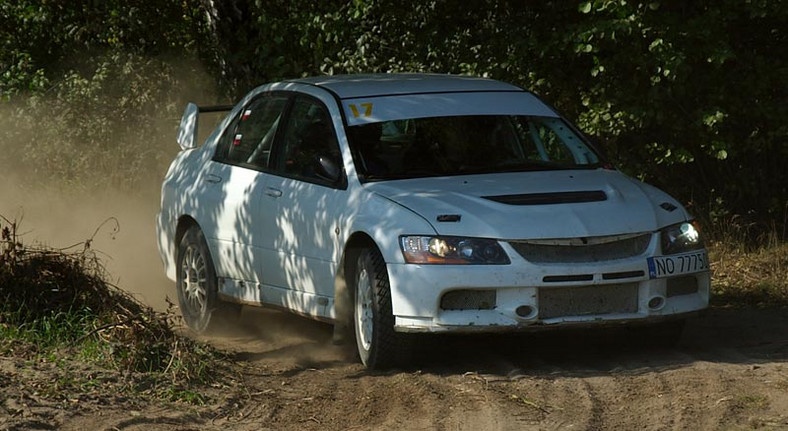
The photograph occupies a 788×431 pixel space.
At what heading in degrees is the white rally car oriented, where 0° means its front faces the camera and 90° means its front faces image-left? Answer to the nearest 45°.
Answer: approximately 315°
